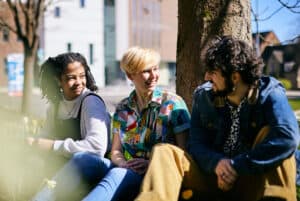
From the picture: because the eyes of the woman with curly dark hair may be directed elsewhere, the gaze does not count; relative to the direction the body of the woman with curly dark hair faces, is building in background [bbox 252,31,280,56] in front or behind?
behind

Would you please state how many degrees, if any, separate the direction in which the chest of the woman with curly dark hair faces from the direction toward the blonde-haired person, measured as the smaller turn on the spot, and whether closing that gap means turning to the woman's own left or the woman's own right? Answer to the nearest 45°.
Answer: approximately 90° to the woman's own left

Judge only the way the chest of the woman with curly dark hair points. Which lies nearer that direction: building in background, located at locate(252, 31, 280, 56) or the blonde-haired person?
the blonde-haired person
